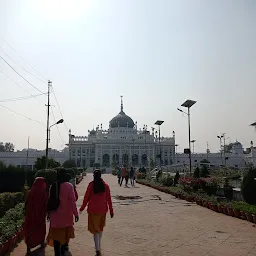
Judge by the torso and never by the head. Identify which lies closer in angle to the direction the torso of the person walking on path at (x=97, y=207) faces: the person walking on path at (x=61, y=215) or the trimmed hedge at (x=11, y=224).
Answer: the trimmed hedge

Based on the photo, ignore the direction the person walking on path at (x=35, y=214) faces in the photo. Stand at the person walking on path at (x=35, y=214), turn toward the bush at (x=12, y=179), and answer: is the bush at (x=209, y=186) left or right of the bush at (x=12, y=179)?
right

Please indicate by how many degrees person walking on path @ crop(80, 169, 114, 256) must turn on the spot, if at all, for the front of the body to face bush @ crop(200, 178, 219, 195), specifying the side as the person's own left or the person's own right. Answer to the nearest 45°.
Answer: approximately 45° to the person's own right

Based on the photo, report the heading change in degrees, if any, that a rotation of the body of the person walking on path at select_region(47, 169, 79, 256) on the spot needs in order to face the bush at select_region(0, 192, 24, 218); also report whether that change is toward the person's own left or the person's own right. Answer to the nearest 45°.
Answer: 0° — they already face it

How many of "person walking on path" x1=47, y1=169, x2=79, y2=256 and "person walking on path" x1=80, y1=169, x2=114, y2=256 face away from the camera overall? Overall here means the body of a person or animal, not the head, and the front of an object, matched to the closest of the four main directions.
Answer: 2

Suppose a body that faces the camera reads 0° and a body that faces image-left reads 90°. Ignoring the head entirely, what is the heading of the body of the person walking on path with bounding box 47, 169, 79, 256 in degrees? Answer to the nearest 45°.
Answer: approximately 180°

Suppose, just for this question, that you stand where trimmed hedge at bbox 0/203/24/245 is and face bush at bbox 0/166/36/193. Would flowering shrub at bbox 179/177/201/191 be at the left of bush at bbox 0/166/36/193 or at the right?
right

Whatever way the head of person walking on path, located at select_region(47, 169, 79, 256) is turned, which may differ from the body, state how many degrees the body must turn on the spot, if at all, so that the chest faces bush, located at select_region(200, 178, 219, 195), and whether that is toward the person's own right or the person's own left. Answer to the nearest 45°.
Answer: approximately 45° to the person's own right

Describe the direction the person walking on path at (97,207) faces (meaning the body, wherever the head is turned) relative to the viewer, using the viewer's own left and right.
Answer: facing away from the viewer

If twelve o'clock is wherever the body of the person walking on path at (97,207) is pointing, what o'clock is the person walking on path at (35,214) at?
the person walking on path at (35,214) is roughly at 8 o'clock from the person walking on path at (97,207).
